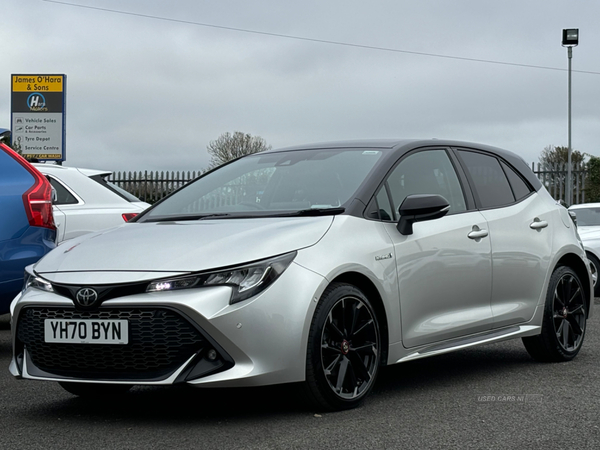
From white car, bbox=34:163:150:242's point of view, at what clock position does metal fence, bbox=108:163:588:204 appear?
The metal fence is roughly at 2 o'clock from the white car.

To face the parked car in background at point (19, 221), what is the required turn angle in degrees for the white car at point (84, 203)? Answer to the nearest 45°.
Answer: approximately 135° to its left

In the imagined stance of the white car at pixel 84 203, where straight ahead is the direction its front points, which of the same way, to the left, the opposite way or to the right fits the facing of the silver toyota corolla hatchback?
to the left

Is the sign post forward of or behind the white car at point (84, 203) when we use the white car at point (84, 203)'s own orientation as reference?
forward

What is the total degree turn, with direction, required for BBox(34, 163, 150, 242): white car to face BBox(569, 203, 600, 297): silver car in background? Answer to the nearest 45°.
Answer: approximately 135° to its right

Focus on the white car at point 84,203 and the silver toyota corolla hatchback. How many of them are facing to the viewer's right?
0

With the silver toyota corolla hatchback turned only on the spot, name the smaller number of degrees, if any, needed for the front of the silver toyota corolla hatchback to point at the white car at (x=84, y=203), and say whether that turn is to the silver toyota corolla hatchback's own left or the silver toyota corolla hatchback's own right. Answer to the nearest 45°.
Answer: approximately 90° to the silver toyota corolla hatchback's own right

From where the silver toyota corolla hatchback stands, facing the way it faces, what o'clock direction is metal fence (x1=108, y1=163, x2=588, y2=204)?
The metal fence is roughly at 4 o'clock from the silver toyota corolla hatchback.

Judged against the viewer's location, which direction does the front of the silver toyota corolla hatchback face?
facing the viewer and to the left of the viewer

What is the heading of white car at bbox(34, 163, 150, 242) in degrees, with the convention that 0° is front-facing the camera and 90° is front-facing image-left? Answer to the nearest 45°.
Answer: approximately 135°
